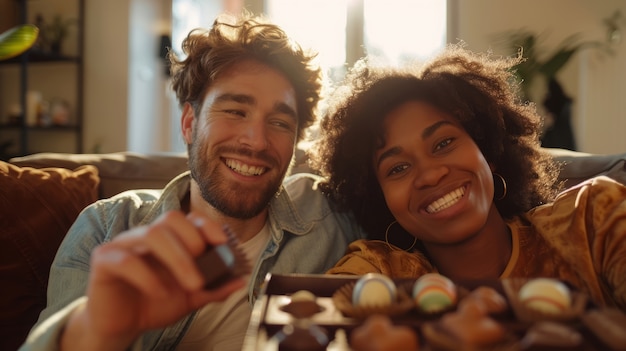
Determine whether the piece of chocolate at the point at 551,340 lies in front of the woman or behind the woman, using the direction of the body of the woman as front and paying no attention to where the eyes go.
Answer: in front

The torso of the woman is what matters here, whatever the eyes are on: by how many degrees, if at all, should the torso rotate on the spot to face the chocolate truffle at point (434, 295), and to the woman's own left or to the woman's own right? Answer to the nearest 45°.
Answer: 0° — they already face it

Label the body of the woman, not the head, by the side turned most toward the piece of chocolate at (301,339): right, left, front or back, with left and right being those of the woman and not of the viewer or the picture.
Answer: front

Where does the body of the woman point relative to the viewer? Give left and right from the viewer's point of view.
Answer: facing the viewer

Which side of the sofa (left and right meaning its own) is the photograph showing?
front

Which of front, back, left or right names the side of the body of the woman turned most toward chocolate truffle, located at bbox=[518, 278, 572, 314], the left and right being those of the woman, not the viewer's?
front

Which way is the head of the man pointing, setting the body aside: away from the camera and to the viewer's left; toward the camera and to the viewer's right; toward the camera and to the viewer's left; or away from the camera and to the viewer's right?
toward the camera and to the viewer's right
